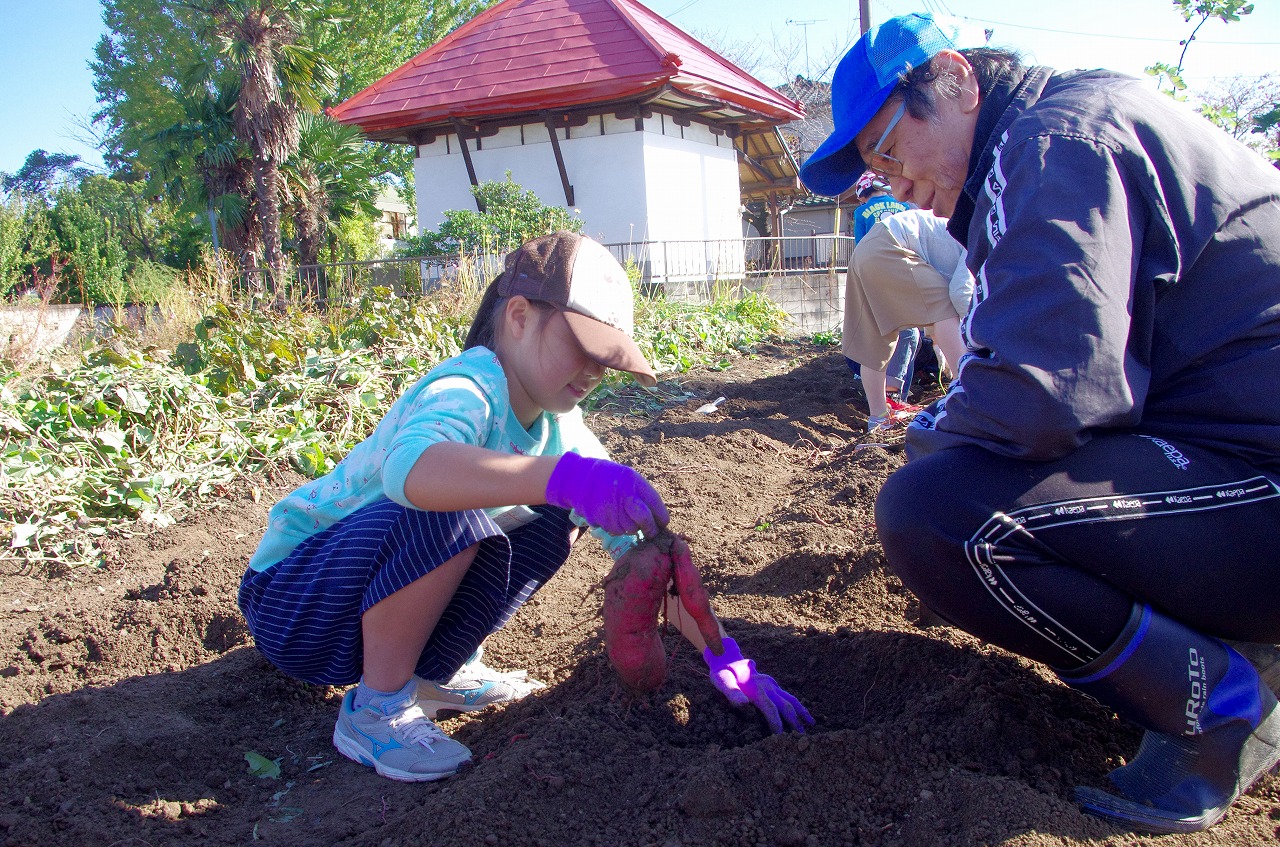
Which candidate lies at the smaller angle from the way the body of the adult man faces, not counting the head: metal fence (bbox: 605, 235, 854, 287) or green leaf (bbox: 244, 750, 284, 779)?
the green leaf

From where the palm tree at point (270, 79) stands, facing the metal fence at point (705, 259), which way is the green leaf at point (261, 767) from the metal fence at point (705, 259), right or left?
right

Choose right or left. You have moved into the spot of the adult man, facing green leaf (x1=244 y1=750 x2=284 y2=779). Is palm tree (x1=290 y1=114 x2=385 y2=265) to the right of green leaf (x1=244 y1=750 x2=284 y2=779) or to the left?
right

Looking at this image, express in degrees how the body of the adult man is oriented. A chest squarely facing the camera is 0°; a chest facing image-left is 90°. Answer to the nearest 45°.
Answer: approximately 90°

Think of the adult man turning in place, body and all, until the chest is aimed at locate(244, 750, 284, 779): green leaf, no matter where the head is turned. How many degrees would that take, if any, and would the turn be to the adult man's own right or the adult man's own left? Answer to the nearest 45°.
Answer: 0° — they already face it

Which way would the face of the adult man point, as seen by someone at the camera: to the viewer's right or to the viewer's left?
to the viewer's left

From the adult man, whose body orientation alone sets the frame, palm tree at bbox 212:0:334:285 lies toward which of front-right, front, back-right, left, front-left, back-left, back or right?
front-right

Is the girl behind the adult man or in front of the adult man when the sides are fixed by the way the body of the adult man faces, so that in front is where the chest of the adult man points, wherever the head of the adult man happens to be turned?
in front

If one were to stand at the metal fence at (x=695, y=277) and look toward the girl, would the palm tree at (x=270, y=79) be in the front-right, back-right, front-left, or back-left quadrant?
back-right

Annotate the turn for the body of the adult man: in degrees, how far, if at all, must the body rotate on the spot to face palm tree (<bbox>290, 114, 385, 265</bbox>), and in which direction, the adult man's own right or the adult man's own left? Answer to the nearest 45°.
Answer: approximately 45° to the adult man's own right

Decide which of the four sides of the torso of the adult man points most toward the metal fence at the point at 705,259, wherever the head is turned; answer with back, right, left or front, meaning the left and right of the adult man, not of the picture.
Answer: right
